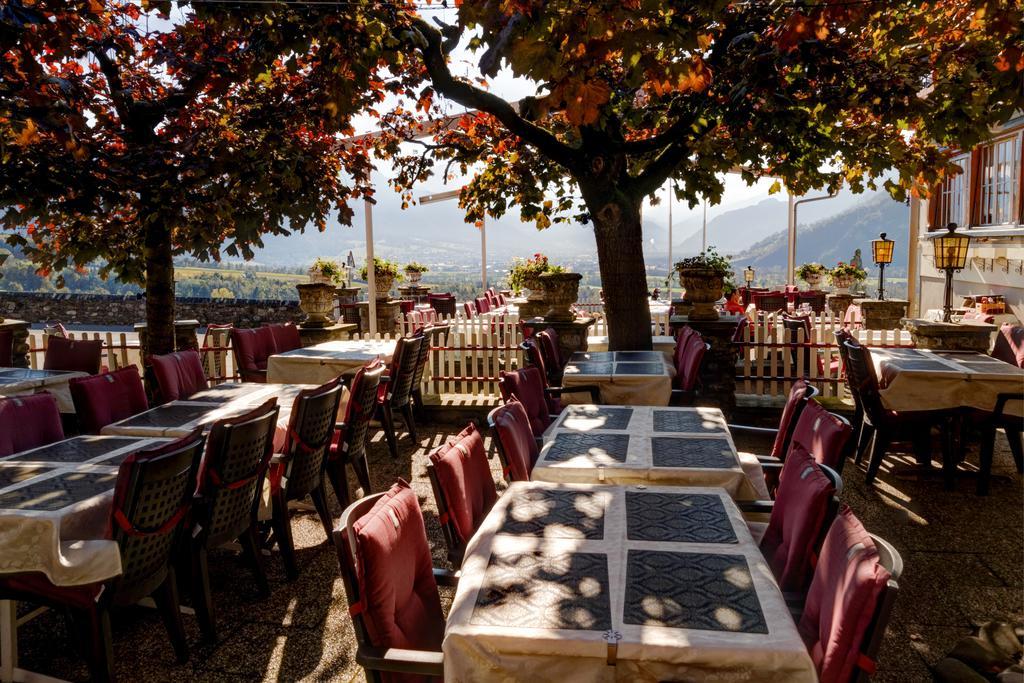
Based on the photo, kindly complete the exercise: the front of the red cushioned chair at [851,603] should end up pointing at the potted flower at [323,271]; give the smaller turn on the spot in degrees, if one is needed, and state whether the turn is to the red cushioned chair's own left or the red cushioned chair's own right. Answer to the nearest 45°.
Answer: approximately 90° to the red cushioned chair's own right

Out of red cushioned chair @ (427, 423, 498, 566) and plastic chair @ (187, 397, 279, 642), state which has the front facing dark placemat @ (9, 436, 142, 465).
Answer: the plastic chair

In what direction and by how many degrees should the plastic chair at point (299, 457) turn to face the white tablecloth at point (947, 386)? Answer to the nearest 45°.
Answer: approximately 135° to its right

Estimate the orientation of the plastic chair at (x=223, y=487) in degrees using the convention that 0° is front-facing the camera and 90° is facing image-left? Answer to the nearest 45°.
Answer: approximately 135°

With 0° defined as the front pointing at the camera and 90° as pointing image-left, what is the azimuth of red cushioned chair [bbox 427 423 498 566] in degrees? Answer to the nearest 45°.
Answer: approximately 315°

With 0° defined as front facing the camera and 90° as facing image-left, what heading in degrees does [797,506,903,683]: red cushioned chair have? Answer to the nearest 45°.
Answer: approximately 45°

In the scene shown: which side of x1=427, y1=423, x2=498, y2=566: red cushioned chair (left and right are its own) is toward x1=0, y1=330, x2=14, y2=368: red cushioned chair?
back

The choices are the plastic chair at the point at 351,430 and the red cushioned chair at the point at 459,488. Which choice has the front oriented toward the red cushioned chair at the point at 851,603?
the red cushioned chair at the point at 459,488

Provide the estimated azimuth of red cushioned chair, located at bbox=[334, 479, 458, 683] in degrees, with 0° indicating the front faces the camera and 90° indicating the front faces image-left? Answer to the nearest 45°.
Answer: approximately 315°

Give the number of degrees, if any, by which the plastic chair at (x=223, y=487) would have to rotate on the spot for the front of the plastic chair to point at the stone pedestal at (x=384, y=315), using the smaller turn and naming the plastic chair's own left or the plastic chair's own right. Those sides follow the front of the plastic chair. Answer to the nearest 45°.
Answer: approximately 45° to the plastic chair's own right

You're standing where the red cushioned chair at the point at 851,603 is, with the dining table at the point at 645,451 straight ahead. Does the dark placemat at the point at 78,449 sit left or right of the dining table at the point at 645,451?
left

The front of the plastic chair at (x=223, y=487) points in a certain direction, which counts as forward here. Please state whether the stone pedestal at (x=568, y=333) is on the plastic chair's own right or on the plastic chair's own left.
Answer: on the plastic chair's own right
